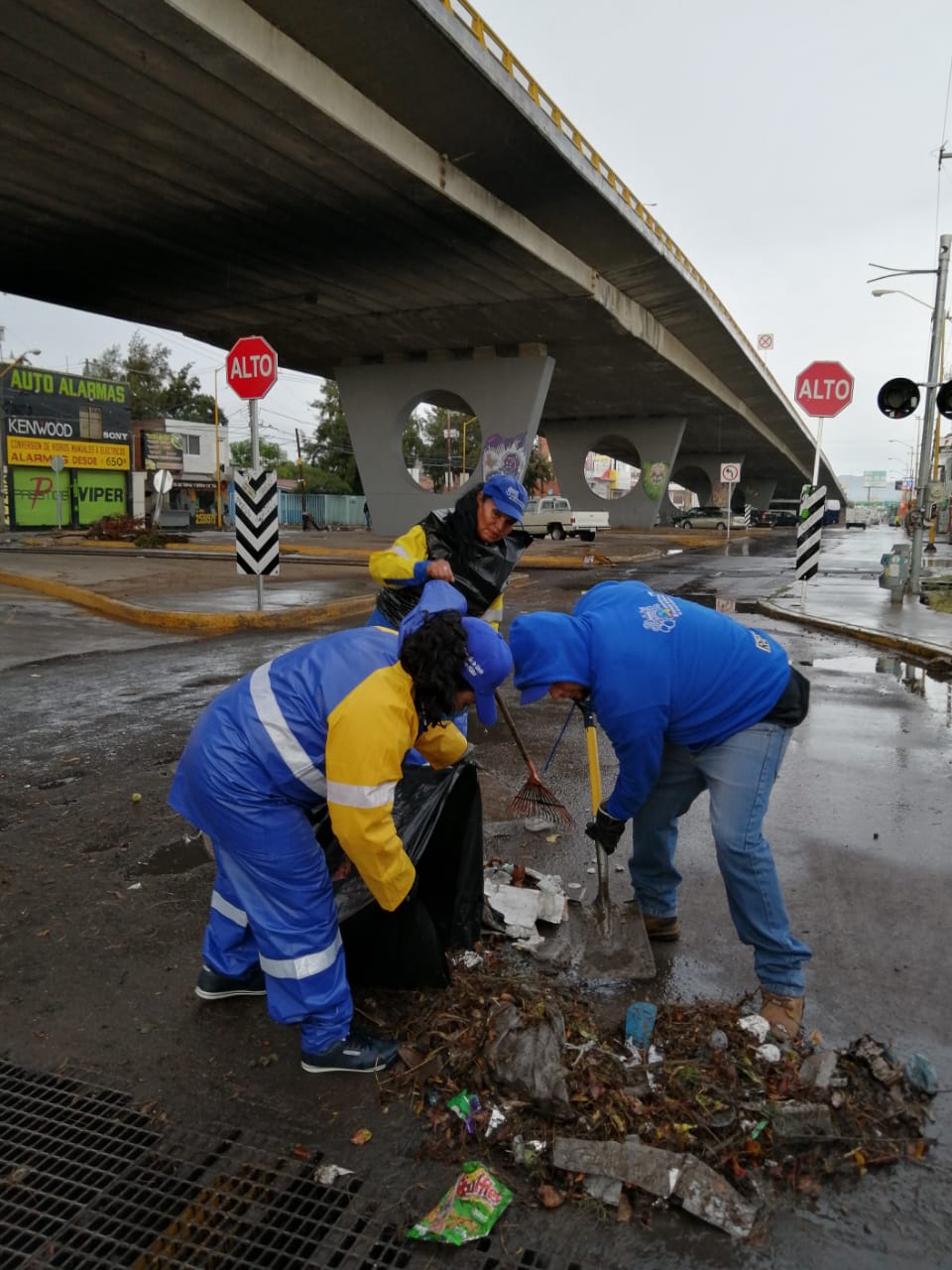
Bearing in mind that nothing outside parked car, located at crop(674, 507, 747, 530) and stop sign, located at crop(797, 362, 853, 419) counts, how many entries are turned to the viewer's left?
1

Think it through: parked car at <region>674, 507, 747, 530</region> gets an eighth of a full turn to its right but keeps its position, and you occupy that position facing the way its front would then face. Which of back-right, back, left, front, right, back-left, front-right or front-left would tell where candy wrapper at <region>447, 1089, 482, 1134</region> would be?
back-left

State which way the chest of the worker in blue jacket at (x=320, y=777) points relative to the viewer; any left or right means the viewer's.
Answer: facing to the right of the viewer

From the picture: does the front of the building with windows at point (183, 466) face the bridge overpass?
yes

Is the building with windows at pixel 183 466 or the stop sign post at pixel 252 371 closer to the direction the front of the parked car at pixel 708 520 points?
the building with windows

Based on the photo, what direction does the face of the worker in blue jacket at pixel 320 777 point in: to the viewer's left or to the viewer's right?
to the viewer's right

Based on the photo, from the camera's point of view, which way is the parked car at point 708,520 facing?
to the viewer's left

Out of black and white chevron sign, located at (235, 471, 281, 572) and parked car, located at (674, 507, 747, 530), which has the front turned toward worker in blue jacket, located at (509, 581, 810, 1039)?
the black and white chevron sign

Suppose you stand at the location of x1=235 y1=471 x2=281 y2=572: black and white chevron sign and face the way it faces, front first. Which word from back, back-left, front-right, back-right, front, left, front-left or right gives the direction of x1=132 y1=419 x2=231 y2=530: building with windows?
back

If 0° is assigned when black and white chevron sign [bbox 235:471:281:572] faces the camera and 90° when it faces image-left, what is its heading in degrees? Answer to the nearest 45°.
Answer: approximately 0°

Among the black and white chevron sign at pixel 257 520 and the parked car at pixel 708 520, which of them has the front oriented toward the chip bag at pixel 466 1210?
the black and white chevron sign

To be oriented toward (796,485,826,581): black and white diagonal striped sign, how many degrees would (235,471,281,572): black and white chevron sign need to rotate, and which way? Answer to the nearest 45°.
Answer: approximately 90° to its left

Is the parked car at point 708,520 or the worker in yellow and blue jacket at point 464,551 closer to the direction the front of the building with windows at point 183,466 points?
the worker in yellow and blue jacket

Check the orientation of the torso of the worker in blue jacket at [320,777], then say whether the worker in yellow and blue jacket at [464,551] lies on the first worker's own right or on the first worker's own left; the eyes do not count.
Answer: on the first worker's own left

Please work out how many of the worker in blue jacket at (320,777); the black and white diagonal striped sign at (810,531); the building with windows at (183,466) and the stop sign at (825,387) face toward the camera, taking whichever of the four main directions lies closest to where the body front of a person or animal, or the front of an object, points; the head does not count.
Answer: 3

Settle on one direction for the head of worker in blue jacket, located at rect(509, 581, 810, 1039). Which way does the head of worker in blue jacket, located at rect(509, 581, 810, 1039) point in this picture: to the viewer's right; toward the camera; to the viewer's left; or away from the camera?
to the viewer's left
